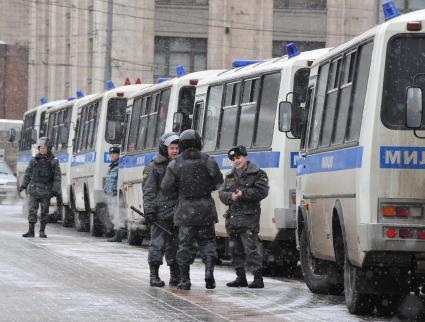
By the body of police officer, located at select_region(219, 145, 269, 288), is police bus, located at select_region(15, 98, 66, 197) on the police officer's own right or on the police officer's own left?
on the police officer's own right

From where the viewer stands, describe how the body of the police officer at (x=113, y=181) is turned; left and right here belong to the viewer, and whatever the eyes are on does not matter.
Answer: facing the viewer and to the left of the viewer

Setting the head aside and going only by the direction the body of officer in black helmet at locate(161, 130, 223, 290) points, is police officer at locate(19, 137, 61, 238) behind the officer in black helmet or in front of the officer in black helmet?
in front

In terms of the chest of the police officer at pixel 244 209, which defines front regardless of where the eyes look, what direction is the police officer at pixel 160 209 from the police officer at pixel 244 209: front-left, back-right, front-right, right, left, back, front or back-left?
front-right

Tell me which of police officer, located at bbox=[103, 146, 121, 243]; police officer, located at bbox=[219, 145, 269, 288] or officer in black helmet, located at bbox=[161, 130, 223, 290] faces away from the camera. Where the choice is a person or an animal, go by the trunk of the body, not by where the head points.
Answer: the officer in black helmet

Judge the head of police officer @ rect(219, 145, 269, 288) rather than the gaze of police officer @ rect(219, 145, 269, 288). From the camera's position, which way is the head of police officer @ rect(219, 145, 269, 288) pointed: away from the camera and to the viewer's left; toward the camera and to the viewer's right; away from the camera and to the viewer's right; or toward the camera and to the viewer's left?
toward the camera and to the viewer's left

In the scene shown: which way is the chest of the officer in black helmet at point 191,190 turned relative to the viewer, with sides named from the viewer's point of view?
facing away from the viewer

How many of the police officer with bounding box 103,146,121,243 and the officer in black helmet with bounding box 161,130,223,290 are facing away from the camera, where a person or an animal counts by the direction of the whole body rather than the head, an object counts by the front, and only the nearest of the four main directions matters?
1

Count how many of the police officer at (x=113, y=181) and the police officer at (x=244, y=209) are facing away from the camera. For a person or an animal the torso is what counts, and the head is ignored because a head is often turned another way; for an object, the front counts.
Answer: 0

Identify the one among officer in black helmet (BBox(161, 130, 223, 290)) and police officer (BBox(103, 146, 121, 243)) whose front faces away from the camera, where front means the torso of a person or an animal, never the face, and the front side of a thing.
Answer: the officer in black helmet
